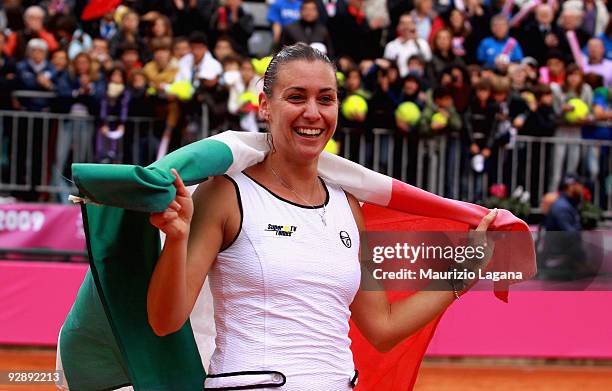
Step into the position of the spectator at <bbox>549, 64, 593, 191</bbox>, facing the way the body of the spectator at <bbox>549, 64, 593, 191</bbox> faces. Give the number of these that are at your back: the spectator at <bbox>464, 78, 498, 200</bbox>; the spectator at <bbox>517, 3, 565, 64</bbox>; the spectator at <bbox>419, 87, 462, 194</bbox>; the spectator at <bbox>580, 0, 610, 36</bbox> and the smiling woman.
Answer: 2

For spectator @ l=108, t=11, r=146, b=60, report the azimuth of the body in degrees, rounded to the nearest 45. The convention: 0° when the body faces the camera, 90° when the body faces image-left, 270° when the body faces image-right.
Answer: approximately 0°

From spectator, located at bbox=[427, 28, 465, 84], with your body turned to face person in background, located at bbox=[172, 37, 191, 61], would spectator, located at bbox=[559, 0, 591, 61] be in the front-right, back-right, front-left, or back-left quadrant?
back-right

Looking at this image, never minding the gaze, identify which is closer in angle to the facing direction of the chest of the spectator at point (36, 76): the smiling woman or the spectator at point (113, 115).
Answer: the smiling woman

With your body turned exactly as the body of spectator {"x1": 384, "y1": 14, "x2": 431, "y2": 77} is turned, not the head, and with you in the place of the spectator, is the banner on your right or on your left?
on your right

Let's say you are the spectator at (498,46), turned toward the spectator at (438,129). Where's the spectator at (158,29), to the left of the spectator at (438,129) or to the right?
right

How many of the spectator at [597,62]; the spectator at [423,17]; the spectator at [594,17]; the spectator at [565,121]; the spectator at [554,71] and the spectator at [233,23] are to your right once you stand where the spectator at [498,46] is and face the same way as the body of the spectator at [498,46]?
2

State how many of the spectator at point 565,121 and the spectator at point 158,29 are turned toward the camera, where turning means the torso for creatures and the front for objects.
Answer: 2
